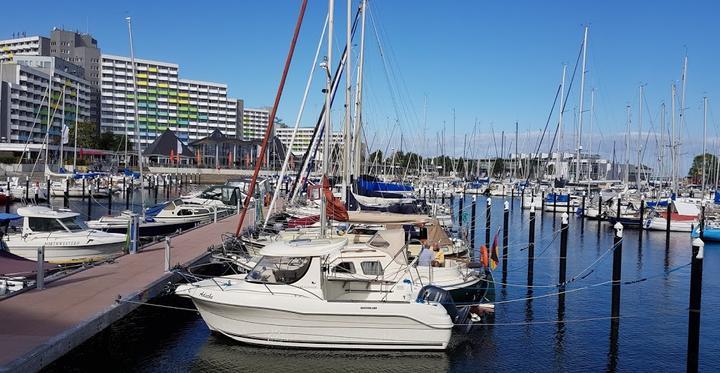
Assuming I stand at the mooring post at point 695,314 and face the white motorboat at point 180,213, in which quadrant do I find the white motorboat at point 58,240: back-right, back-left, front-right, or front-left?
front-left

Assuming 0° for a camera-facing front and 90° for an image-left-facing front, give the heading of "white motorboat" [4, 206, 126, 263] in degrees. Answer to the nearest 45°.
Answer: approximately 270°

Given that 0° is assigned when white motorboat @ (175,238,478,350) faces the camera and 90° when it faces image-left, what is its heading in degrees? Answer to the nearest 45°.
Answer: approximately 90°

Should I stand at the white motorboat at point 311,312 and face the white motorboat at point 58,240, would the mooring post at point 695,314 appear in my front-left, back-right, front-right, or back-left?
back-right

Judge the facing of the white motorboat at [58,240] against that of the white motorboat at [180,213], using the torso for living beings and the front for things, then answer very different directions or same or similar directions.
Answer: same or similar directions

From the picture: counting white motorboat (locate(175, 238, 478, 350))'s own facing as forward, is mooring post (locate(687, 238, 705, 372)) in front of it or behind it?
behind

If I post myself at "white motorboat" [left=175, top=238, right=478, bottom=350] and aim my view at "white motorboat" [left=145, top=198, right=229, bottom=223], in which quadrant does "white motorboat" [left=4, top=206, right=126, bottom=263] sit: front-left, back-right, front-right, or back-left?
front-left

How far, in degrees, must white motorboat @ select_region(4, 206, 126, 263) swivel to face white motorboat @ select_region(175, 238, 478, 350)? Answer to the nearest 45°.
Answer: approximately 45° to its right

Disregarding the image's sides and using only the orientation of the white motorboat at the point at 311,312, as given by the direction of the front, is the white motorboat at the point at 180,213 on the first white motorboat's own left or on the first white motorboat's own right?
on the first white motorboat's own right
